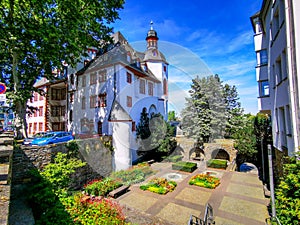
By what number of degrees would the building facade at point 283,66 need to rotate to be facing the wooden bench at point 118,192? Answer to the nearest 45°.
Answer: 0° — it already faces it

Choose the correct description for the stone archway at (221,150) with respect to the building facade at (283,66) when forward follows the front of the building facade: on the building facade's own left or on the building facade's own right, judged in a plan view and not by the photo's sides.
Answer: on the building facade's own right

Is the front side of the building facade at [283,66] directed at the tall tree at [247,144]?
no

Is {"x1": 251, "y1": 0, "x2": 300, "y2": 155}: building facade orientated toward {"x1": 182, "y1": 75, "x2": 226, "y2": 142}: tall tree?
no

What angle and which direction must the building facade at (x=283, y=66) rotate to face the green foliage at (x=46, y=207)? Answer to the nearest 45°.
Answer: approximately 45° to its left

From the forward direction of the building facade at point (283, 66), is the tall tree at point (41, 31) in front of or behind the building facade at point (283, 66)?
in front

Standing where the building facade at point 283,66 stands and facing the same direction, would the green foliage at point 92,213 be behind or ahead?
ahead

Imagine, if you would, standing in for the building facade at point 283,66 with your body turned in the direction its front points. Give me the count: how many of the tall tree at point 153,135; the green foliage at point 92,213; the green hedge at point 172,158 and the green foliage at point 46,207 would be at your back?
0

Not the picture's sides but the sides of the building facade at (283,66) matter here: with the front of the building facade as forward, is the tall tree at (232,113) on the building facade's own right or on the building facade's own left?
on the building facade's own right

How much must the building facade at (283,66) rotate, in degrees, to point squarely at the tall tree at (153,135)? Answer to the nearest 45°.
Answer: approximately 45° to its right

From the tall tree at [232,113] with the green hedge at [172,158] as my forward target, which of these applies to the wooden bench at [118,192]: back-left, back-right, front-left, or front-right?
front-left

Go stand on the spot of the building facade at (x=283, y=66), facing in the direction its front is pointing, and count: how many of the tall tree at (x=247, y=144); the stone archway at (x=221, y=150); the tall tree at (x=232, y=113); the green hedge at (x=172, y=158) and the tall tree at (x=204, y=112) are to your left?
0

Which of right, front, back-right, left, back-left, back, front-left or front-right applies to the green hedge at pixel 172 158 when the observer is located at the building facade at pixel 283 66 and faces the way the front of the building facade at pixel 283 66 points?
front-right

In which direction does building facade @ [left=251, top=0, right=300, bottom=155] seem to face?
to the viewer's left
